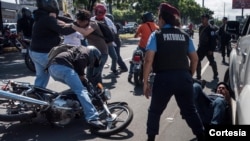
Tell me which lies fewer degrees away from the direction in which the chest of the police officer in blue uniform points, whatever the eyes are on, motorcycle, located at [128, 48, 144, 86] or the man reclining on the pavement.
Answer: the motorcycle

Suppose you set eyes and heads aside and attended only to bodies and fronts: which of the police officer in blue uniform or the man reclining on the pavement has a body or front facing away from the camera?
the police officer in blue uniform

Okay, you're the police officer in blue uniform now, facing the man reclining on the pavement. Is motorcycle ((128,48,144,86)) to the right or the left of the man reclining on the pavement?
left

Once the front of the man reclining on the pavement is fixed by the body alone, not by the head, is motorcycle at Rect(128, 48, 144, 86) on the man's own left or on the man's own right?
on the man's own right

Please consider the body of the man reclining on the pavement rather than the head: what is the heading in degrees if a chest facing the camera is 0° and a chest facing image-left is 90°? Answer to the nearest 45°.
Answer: approximately 45°

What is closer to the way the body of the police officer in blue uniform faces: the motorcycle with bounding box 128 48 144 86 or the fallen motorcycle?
the motorcycle

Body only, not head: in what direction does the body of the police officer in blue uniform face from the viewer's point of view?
away from the camera
